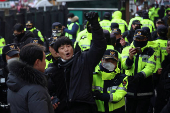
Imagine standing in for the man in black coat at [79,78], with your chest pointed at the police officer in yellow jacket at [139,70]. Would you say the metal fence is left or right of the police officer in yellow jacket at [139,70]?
left

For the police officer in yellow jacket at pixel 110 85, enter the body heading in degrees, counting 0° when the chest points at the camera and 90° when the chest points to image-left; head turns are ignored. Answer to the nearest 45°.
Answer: approximately 0°

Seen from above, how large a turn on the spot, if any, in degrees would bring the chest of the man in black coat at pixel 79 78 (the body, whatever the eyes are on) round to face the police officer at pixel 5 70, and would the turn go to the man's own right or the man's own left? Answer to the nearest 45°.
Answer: approximately 90° to the man's own right

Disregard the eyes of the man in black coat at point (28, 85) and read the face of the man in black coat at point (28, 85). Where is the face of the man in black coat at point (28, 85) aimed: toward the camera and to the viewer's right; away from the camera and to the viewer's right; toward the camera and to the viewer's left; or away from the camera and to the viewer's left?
away from the camera and to the viewer's right

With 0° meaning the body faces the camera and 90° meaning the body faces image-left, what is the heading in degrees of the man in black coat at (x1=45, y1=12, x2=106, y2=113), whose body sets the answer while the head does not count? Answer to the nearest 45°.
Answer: approximately 45°

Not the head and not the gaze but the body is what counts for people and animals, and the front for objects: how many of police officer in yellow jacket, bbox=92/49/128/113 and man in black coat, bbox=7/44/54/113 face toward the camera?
1

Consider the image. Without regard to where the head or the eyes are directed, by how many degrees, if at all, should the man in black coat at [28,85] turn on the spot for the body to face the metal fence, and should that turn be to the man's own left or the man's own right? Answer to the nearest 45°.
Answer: approximately 45° to the man's own left

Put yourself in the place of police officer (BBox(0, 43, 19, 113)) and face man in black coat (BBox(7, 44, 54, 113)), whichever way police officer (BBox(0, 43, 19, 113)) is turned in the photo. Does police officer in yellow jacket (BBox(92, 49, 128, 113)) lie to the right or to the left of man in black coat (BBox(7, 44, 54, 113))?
left

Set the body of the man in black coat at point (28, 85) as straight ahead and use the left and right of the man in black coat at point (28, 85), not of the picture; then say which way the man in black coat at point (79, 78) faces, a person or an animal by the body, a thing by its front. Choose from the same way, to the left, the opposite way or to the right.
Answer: the opposite way

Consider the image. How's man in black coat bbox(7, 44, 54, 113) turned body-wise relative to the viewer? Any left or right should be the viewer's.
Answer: facing away from the viewer and to the right of the viewer
